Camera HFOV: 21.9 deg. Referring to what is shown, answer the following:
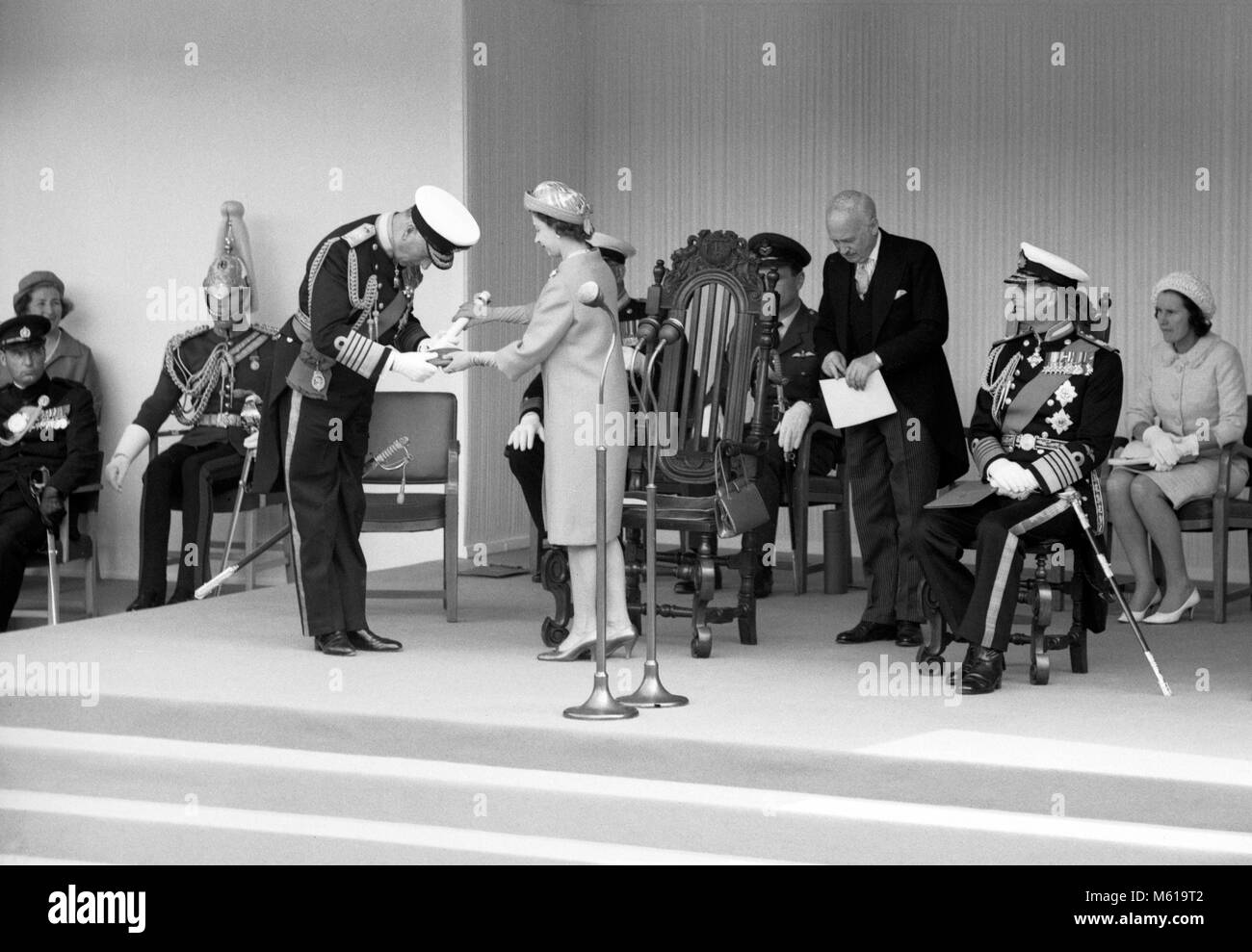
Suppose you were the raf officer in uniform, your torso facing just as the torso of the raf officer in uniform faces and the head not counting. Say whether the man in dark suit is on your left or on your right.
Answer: on your left

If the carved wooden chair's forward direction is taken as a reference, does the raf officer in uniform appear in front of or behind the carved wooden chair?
behind

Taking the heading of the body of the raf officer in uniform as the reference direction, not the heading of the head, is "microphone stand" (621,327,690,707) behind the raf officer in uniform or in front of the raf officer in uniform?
in front

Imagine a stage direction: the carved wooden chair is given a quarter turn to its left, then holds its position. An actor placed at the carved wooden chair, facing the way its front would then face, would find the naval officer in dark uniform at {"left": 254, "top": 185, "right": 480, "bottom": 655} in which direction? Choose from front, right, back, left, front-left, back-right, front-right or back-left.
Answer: back-right

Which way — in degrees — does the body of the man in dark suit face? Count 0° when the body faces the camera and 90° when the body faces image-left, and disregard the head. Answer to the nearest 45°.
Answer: approximately 45°

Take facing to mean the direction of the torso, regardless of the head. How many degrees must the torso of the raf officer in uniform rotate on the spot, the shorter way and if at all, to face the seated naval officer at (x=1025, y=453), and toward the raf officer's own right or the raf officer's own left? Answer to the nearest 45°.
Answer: approximately 45° to the raf officer's own left

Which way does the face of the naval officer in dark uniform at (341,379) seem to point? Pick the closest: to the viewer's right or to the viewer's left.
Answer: to the viewer's right

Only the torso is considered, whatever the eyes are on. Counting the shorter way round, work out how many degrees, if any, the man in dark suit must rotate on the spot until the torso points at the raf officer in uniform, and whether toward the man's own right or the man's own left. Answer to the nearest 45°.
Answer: approximately 135° to the man's own right
